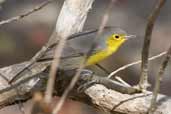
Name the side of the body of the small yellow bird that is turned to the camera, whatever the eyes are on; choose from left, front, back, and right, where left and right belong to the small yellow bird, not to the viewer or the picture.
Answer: right
